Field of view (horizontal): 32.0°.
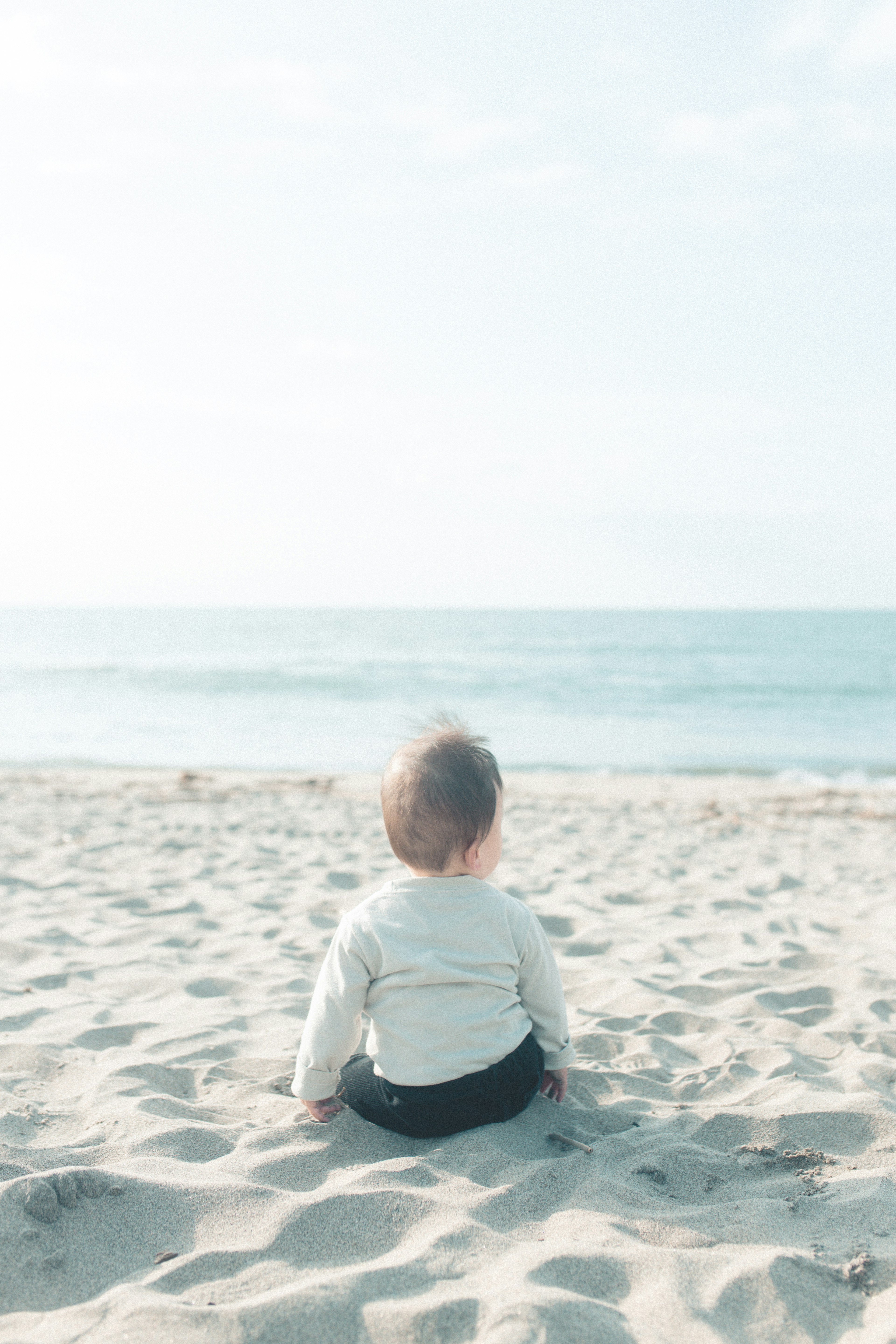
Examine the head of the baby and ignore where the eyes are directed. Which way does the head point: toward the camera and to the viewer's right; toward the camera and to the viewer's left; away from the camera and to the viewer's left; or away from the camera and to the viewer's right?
away from the camera and to the viewer's right

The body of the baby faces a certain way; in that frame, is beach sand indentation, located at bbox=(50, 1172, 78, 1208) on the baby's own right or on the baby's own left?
on the baby's own left

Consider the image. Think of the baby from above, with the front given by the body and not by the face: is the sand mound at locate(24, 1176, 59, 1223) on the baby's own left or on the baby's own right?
on the baby's own left

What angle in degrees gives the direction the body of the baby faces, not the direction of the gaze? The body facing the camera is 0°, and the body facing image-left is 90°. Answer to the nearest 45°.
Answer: approximately 180°
